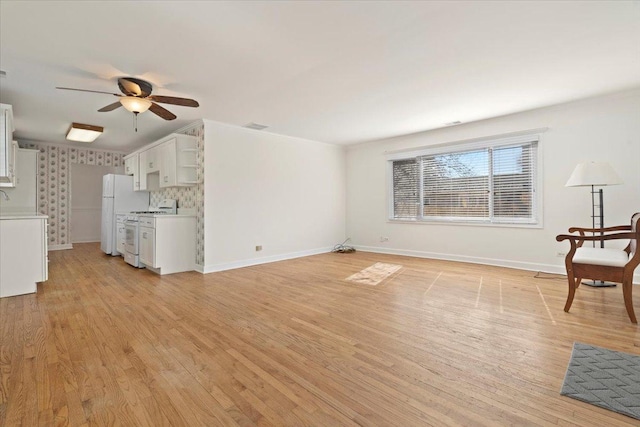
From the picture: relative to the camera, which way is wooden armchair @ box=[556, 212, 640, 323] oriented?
to the viewer's left

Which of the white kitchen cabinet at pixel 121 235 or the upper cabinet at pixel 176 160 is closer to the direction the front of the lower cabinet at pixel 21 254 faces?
the upper cabinet

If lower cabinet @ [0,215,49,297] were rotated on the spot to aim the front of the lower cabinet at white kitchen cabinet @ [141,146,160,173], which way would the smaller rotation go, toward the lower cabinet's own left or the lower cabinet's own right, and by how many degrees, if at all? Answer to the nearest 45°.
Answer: approximately 45° to the lower cabinet's own left

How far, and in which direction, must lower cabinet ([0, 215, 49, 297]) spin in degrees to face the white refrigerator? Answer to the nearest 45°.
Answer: approximately 45° to its left

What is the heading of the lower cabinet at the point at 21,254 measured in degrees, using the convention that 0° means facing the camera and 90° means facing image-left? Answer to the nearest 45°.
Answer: approximately 270°

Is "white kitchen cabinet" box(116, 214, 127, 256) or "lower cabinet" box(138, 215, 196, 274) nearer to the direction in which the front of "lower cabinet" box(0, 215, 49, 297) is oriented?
the lower cabinet
